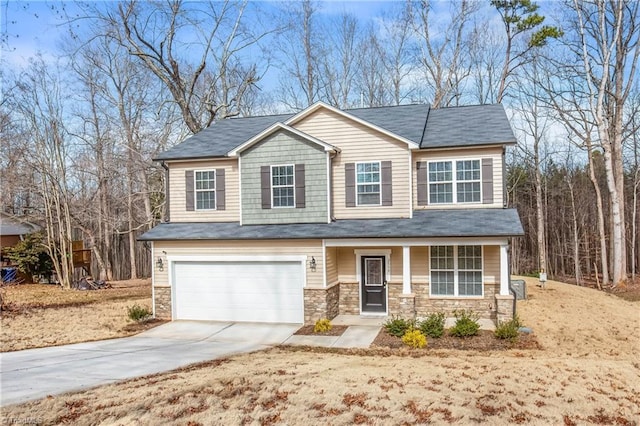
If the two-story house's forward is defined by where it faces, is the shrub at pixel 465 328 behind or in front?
in front

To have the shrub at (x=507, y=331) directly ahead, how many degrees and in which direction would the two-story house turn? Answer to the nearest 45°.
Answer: approximately 45° to its left

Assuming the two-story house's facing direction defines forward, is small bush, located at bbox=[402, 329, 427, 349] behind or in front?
in front

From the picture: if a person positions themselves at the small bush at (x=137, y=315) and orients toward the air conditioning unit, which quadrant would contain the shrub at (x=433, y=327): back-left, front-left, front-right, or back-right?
front-right

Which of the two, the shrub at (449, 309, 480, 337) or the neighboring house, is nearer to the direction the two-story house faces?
the shrub

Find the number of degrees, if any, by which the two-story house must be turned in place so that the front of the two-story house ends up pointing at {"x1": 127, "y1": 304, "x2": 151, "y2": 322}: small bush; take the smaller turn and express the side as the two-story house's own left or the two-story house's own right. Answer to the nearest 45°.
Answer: approximately 90° to the two-story house's own right

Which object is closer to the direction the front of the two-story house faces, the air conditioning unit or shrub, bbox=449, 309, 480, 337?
the shrub

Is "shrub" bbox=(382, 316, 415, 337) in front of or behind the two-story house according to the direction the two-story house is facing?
in front

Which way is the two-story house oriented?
toward the camera

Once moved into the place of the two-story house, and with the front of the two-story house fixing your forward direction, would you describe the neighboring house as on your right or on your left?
on your right

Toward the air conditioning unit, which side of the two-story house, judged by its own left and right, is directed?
left
